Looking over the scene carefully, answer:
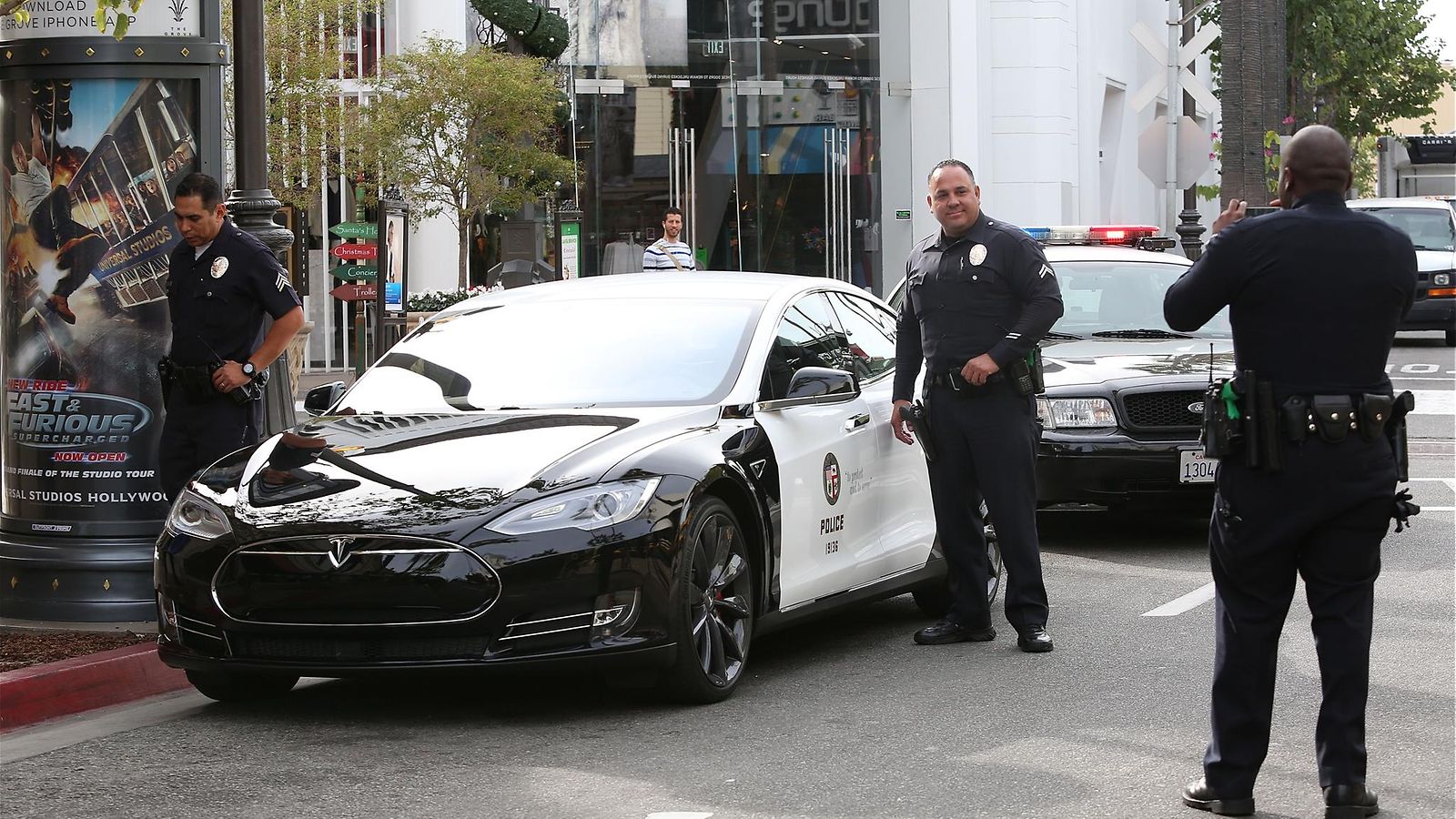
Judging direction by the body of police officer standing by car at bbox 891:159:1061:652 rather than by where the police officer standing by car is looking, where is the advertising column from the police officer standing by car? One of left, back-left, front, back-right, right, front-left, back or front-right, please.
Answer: front-right

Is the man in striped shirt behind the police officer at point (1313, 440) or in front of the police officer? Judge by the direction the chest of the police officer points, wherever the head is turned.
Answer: in front

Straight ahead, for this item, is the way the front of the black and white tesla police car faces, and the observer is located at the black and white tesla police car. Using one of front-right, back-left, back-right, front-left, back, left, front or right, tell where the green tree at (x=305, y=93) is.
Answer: back-right

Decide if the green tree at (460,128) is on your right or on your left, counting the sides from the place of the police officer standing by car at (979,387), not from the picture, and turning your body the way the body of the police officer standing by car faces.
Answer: on your right

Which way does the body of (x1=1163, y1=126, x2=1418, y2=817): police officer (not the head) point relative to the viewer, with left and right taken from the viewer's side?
facing away from the viewer

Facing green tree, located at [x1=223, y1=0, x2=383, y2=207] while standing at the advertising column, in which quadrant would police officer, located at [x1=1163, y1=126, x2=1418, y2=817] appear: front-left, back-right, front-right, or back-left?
back-right

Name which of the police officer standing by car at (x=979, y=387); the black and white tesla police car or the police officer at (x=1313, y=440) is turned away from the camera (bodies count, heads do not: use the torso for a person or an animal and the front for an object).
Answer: the police officer

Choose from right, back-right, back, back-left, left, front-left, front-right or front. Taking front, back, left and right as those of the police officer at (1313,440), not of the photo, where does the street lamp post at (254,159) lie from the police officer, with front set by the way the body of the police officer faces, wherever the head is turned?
front-left

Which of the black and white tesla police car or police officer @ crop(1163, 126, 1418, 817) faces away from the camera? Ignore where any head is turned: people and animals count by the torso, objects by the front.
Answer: the police officer

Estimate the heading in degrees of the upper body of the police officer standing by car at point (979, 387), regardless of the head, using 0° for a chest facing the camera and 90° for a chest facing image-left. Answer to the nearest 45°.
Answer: approximately 45°

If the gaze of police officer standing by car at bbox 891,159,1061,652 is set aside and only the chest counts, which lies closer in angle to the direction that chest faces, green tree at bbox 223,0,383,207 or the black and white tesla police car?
the black and white tesla police car

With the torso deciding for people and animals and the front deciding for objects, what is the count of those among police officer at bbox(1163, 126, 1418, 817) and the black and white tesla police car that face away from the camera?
1
